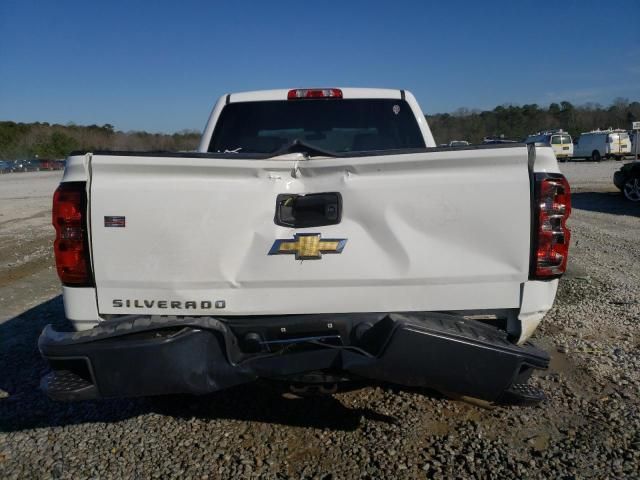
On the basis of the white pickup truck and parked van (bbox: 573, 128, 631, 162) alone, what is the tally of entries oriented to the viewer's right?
0

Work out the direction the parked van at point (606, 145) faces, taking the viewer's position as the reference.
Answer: facing away from the viewer and to the left of the viewer

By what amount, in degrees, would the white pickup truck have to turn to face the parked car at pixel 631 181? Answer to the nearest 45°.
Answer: approximately 45° to its right

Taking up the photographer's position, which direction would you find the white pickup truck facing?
facing away from the viewer

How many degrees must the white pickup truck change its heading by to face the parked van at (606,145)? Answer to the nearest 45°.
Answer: approximately 45° to its right
